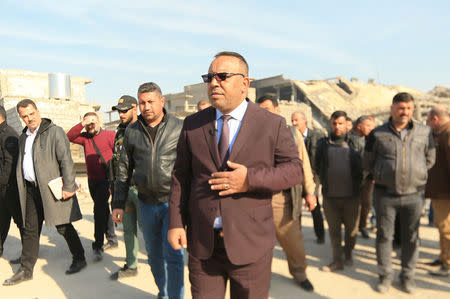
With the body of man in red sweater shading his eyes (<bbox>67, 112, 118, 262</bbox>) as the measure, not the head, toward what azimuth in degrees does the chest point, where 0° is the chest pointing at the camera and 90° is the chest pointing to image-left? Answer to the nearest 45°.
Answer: approximately 0°

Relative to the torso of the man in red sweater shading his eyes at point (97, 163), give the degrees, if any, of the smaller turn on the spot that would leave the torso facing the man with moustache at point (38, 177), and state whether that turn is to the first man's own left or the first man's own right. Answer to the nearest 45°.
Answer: approximately 45° to the first man's own right

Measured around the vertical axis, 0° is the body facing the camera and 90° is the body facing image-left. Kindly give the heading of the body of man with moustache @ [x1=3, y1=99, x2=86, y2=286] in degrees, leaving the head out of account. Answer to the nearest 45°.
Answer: approximately 45°

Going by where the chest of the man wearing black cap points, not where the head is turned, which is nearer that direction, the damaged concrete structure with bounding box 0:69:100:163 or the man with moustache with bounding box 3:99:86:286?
the man with moustache

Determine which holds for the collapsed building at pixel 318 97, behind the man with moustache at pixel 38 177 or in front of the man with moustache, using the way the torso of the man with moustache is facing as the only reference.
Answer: behind

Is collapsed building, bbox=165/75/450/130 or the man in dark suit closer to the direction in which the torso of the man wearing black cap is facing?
the man in dark suit

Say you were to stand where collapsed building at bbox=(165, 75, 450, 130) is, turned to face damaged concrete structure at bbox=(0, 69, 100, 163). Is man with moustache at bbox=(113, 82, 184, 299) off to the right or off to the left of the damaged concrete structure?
left

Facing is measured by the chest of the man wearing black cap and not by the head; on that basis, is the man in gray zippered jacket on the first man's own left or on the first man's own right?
on the first man's own left

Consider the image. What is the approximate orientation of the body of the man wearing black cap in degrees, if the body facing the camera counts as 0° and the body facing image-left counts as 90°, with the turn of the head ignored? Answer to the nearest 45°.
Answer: approximately 45°

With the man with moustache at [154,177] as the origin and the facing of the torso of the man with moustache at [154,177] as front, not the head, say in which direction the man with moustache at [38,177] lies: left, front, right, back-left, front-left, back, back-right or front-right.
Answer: back-right
